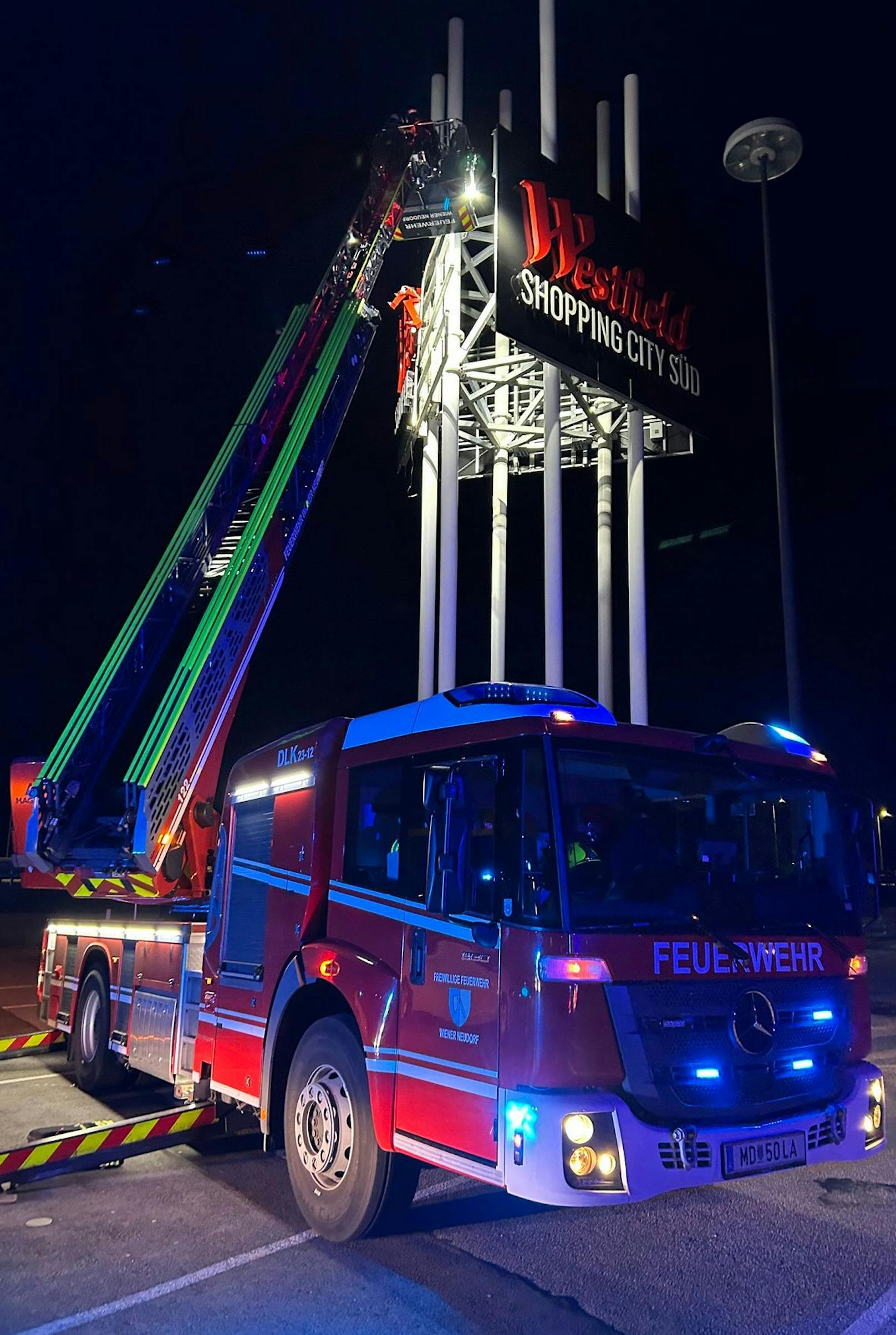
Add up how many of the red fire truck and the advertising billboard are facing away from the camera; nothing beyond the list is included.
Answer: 0

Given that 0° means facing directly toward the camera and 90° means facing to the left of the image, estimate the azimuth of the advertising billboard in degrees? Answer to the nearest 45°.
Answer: approximately 315°

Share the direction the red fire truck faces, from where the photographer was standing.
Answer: facing the viewer and to the right of the viewer

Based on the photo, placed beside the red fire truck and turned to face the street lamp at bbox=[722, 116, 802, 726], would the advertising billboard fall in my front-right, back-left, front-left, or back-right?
front-left

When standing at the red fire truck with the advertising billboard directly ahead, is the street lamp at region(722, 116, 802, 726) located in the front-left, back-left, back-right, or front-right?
front-right
